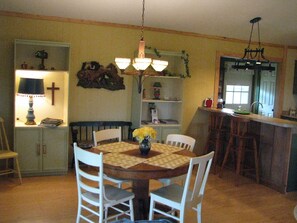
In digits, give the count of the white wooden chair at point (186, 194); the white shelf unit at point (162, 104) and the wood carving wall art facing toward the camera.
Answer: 2

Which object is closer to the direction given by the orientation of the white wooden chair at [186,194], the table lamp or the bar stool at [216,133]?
the table lamp

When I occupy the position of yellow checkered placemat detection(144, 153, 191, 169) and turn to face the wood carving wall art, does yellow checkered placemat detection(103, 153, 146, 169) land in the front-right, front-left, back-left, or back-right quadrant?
front-left

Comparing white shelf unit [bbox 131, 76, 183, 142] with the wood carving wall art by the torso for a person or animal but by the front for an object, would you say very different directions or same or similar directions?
same or similar directions

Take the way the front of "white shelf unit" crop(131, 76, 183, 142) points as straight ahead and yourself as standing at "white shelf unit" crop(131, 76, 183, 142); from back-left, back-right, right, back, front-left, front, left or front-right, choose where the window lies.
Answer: back-left

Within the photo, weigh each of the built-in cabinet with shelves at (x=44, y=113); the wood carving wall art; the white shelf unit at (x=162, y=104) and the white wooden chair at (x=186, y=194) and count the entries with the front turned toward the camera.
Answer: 3

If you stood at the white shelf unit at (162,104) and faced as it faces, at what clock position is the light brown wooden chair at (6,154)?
The light brown wooden chair is roughly at 2 o'clock from the white shelf unit.

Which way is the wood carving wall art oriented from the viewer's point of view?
toward the camera

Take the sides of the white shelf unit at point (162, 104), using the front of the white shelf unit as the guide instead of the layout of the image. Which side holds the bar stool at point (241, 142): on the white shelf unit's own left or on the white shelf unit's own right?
on the white shelf unit's own left

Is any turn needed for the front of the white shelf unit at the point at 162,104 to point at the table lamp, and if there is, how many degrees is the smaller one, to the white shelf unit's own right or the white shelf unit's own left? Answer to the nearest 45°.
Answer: approximately 45° to the white shelf unit's own right

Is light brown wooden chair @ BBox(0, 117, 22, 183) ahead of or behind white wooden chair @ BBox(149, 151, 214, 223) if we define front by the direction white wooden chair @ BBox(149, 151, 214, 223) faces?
ahead

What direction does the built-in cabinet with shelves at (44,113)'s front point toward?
toward the camera

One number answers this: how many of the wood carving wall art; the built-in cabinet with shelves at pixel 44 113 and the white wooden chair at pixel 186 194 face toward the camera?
2

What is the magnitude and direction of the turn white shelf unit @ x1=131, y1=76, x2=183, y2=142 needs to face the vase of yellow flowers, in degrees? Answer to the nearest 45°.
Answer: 0° — it already faces it

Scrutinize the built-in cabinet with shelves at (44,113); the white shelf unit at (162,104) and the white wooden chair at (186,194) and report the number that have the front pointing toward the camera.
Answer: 2

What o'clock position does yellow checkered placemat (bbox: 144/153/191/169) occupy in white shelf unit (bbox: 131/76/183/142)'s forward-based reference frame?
The yellow checkered placemat is roughly at 12 o'clock from the white shelf unit.

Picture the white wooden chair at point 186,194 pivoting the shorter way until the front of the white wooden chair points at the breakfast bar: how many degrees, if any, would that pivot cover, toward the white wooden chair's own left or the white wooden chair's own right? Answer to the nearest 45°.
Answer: approximately 90° to the white wooden chair's own right

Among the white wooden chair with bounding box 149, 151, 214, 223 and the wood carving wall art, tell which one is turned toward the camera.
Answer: the wood carving wall art
